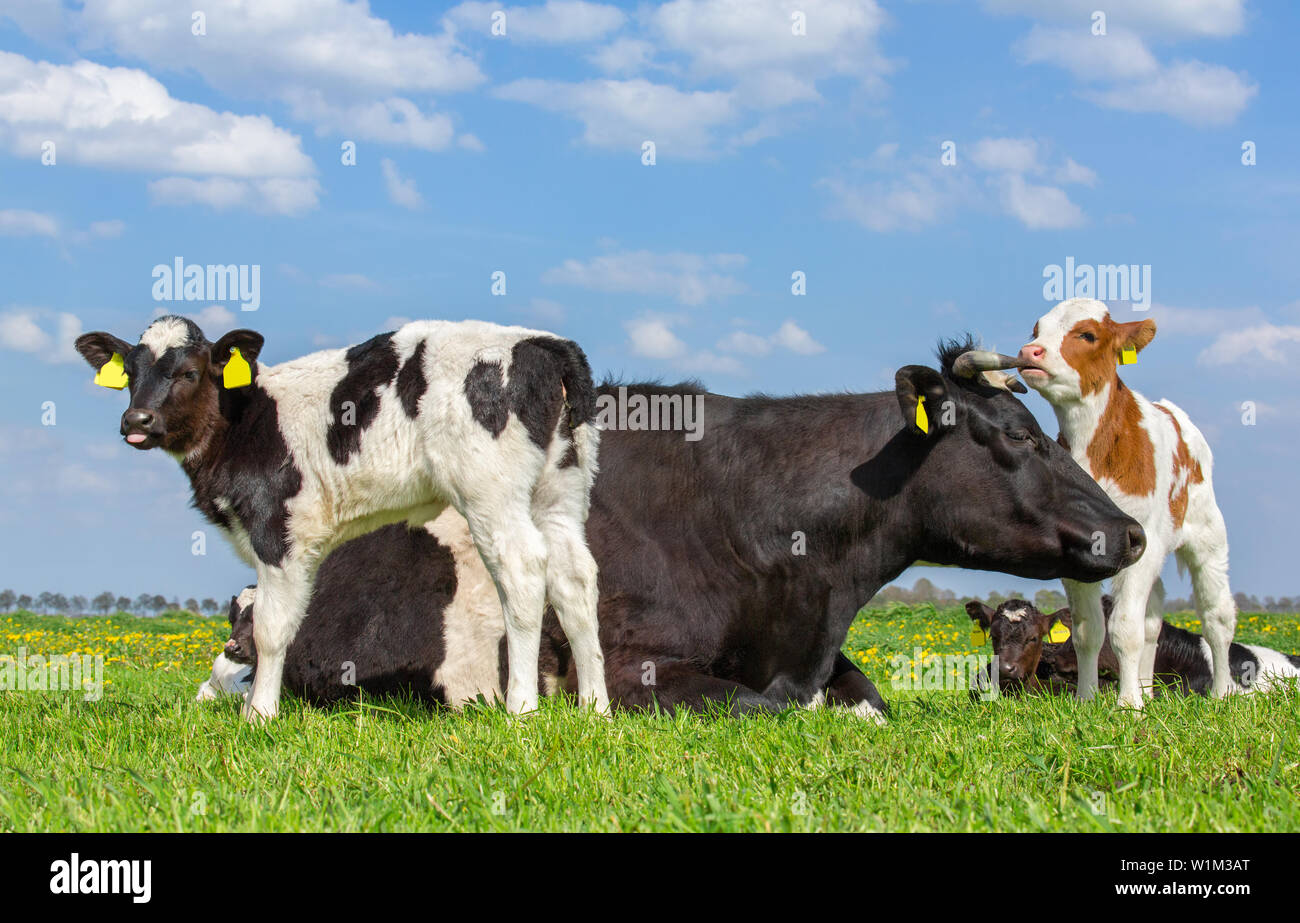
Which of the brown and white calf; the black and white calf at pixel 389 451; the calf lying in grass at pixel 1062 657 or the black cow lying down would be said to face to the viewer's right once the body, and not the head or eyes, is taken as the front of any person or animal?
the black cow lying down

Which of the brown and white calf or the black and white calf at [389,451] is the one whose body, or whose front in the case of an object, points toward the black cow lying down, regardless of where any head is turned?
the brown and white calf

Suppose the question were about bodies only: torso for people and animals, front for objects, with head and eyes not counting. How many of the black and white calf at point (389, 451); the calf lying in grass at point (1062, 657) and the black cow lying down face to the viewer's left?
2

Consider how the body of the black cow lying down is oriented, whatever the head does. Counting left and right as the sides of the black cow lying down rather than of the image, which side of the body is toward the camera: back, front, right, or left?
right

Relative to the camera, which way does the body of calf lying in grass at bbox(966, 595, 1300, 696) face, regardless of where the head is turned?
to the viewer's left

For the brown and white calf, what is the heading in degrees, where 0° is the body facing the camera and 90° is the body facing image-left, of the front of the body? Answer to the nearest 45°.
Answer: approximately 45°

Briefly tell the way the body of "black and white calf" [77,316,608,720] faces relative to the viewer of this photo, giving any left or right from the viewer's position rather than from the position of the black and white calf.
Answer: facing to the left of the viewer

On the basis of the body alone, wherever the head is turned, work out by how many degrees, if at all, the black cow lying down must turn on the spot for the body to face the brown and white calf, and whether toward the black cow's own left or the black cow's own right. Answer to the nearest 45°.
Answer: approximately 45° to the black cow's own left

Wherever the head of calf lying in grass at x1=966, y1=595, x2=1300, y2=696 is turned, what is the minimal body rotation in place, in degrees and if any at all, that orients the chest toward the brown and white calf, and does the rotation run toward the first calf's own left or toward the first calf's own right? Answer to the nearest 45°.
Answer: approximately 90° to the first calf's own left
